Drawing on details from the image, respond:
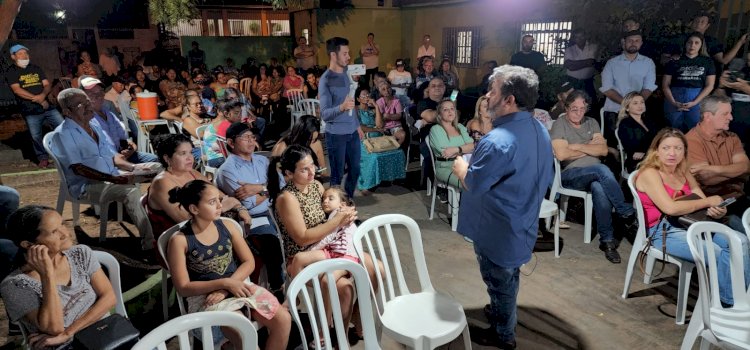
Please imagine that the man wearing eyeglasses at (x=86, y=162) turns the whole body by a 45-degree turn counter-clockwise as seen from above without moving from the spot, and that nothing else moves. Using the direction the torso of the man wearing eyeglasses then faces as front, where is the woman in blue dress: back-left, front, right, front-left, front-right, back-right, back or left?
front

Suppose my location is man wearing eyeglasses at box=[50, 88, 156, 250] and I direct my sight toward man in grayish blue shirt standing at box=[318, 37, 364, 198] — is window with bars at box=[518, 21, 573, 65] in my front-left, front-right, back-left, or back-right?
front-left

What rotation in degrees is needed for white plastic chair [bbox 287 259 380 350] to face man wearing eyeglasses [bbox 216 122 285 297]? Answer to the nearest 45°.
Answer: approximately 135° to its left

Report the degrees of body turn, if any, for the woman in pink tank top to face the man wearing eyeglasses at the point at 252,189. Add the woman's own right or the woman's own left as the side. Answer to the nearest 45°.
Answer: approximately 90° to the woman's own right

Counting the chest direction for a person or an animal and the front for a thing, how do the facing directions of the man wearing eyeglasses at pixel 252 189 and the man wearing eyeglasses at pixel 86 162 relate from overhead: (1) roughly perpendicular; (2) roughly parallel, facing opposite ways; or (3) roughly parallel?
roughly parallel

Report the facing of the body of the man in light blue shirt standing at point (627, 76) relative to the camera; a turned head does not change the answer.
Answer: toward the camera

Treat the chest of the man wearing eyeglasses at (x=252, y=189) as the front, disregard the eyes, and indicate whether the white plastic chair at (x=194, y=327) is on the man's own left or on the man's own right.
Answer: on the man's own right

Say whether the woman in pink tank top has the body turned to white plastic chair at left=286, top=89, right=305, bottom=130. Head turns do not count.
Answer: no

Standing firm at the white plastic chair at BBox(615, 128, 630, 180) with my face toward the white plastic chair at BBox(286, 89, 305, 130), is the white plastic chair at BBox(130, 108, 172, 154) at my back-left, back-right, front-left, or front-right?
front-left

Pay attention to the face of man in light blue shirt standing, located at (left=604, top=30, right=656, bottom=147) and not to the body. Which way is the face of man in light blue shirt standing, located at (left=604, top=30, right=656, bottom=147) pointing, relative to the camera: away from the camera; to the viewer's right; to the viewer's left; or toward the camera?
toward the camera

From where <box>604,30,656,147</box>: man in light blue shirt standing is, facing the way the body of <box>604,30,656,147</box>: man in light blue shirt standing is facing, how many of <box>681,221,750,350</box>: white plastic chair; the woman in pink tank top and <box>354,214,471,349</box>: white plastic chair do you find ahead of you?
3

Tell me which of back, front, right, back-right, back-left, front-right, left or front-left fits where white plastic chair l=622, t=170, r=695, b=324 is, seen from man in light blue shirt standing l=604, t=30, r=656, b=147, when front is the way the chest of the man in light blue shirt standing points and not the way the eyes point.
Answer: front

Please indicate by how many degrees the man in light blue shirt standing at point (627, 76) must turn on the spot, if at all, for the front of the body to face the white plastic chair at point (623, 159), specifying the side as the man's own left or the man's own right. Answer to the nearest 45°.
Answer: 0° — they already face it

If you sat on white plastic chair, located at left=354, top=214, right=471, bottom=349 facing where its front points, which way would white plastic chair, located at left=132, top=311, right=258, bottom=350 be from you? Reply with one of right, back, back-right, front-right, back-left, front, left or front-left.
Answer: right
